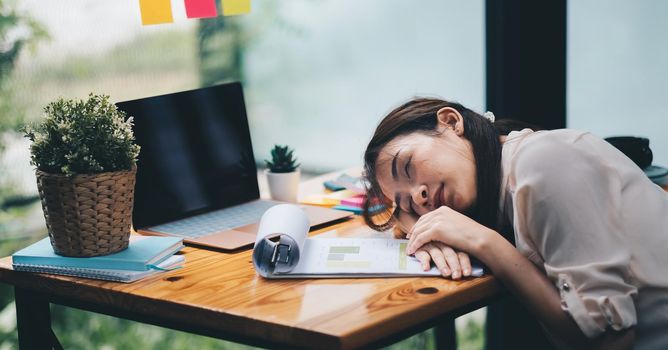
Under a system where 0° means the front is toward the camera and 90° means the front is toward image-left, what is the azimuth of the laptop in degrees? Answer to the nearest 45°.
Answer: approximately 315°

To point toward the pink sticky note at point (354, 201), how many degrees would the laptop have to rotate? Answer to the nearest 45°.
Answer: approximately 45° to its left

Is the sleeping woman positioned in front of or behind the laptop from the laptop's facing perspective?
in front

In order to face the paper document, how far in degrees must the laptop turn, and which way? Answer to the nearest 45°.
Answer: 0° — it already faces it
